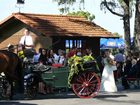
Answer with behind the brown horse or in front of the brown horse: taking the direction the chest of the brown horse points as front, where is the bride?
behind

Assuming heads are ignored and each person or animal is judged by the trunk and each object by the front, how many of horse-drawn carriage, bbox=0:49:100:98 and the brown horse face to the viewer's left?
2

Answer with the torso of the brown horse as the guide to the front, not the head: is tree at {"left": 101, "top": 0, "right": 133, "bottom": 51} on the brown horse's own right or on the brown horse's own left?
on the brown horse's own right

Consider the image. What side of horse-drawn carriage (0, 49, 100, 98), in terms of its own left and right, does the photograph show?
left

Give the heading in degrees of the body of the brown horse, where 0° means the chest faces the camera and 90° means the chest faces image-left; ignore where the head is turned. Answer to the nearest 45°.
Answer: approximately 90°
